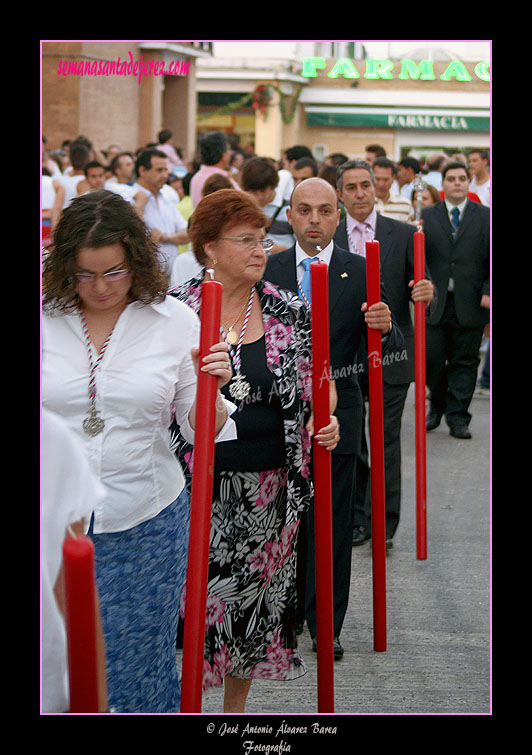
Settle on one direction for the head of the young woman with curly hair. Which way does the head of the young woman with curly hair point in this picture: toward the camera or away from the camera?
toward the camera

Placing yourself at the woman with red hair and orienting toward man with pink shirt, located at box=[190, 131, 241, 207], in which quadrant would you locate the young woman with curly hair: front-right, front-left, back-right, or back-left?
back-left

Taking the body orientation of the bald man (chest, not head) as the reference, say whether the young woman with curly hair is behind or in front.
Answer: in front

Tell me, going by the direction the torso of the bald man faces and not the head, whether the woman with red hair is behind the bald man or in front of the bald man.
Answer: in front

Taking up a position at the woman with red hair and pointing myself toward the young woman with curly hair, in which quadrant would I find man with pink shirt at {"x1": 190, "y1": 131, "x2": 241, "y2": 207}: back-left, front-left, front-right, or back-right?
back-right

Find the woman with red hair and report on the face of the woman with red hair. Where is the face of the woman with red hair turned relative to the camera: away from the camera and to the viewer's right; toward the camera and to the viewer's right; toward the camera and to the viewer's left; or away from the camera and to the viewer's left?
toward the camera and to the viewer's right

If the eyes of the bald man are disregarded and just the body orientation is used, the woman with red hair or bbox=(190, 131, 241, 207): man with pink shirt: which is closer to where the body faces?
the woman with red hair

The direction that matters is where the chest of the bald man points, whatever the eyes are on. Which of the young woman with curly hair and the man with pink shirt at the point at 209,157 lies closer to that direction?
the young woman with curly hair

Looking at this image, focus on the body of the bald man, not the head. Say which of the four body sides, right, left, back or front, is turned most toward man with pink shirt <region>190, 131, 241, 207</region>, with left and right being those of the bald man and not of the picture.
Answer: back

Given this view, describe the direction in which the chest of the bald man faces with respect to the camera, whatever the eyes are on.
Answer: toward the camera
